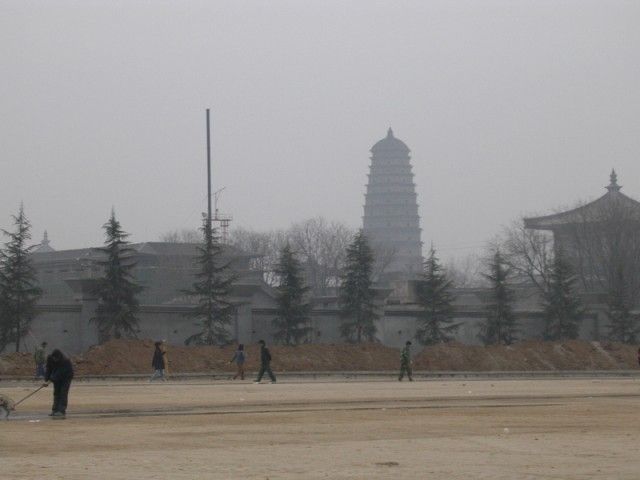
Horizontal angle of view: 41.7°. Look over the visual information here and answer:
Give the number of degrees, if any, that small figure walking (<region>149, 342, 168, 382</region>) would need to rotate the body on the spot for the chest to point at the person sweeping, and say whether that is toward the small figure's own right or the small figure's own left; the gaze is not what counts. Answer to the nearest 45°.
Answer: approximately 90° to the small figure's own left
